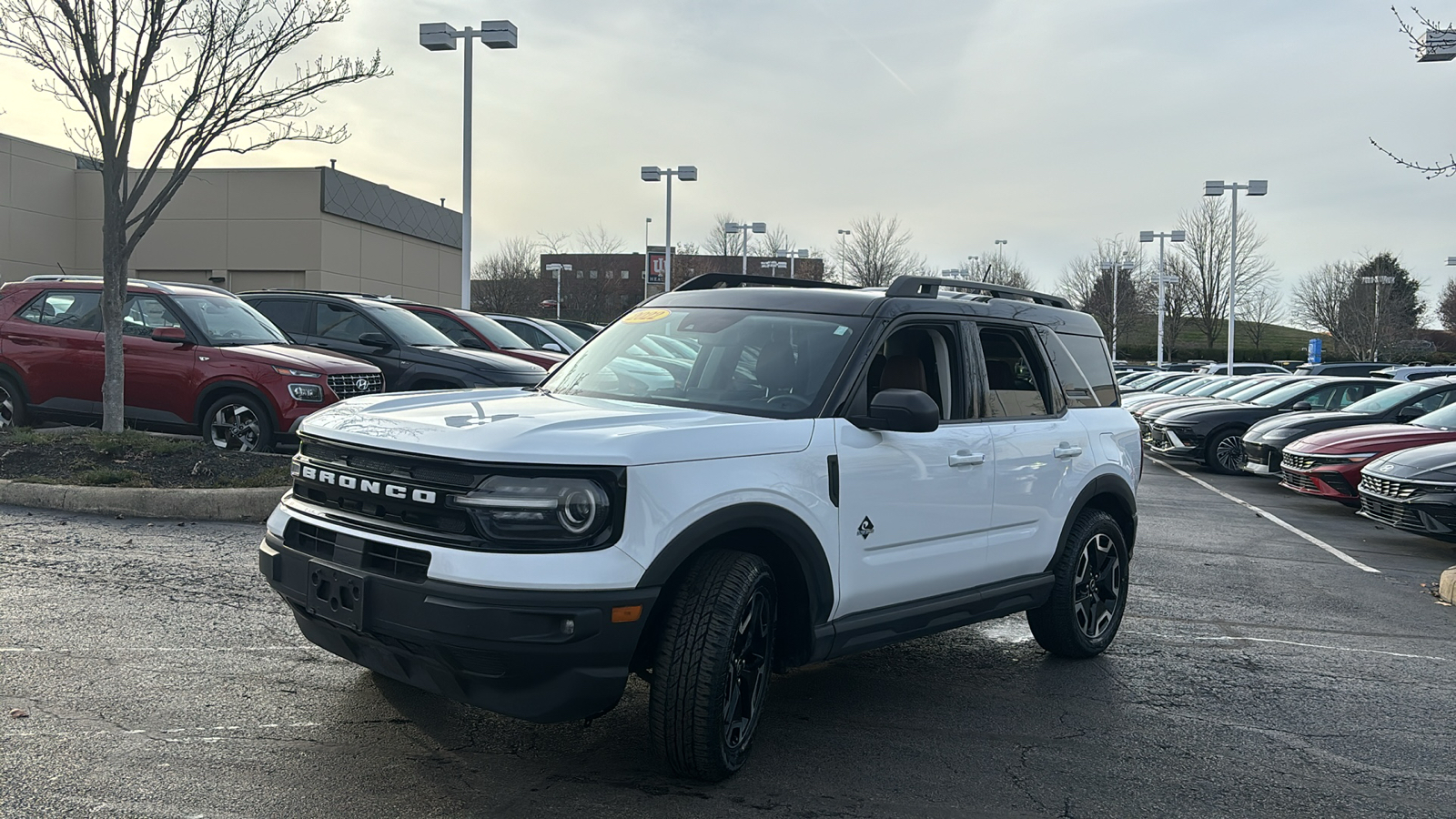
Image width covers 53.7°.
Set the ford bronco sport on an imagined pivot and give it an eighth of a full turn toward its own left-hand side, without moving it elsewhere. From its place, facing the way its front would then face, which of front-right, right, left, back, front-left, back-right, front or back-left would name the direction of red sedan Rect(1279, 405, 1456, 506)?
back-left

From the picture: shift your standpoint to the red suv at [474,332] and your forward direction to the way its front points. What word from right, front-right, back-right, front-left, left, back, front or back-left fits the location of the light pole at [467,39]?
back-left

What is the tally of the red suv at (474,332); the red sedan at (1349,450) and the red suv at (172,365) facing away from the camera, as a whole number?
0

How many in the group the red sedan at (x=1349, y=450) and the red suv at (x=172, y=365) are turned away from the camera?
0

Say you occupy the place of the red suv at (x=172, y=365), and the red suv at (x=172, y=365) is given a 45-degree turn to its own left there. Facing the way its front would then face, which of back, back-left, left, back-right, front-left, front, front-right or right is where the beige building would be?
left

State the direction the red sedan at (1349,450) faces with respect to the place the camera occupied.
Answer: facing the viewer and to the left of the viewer

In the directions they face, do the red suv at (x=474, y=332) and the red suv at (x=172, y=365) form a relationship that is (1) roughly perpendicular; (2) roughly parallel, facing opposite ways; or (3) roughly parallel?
roughly parallel

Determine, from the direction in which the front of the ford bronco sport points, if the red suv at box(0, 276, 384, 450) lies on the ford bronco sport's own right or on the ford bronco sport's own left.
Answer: on the ford bronco sport's own right

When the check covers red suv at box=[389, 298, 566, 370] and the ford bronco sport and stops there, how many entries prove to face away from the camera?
0

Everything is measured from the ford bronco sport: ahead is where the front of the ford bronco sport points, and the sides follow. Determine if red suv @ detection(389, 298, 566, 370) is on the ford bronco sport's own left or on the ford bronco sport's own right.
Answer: on the ford bronco sport's own right

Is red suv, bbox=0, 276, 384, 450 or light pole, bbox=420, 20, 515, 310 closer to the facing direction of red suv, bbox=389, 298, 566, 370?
the red suv

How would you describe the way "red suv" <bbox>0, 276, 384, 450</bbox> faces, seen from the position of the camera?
facing the viewer and to the right of the viewer

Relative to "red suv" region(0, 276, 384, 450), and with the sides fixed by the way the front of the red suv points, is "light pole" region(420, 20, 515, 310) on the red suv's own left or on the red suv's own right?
on the red suv's own left

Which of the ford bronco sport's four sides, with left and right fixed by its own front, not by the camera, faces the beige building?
right

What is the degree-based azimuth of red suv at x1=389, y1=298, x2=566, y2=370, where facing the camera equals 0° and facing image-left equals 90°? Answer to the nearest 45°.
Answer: approximately 315°

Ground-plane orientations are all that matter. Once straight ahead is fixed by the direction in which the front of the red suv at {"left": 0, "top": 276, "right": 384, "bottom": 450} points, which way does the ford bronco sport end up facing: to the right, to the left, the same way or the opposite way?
to the right

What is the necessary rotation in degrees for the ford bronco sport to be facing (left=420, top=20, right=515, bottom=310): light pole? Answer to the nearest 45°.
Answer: approximately 135° to its right

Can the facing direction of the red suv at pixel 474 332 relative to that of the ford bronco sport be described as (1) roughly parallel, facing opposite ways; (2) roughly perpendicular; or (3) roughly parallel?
roughly perpendicular

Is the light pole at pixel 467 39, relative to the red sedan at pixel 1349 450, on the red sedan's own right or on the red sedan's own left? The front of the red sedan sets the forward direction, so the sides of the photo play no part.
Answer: on the red sedan's own right
